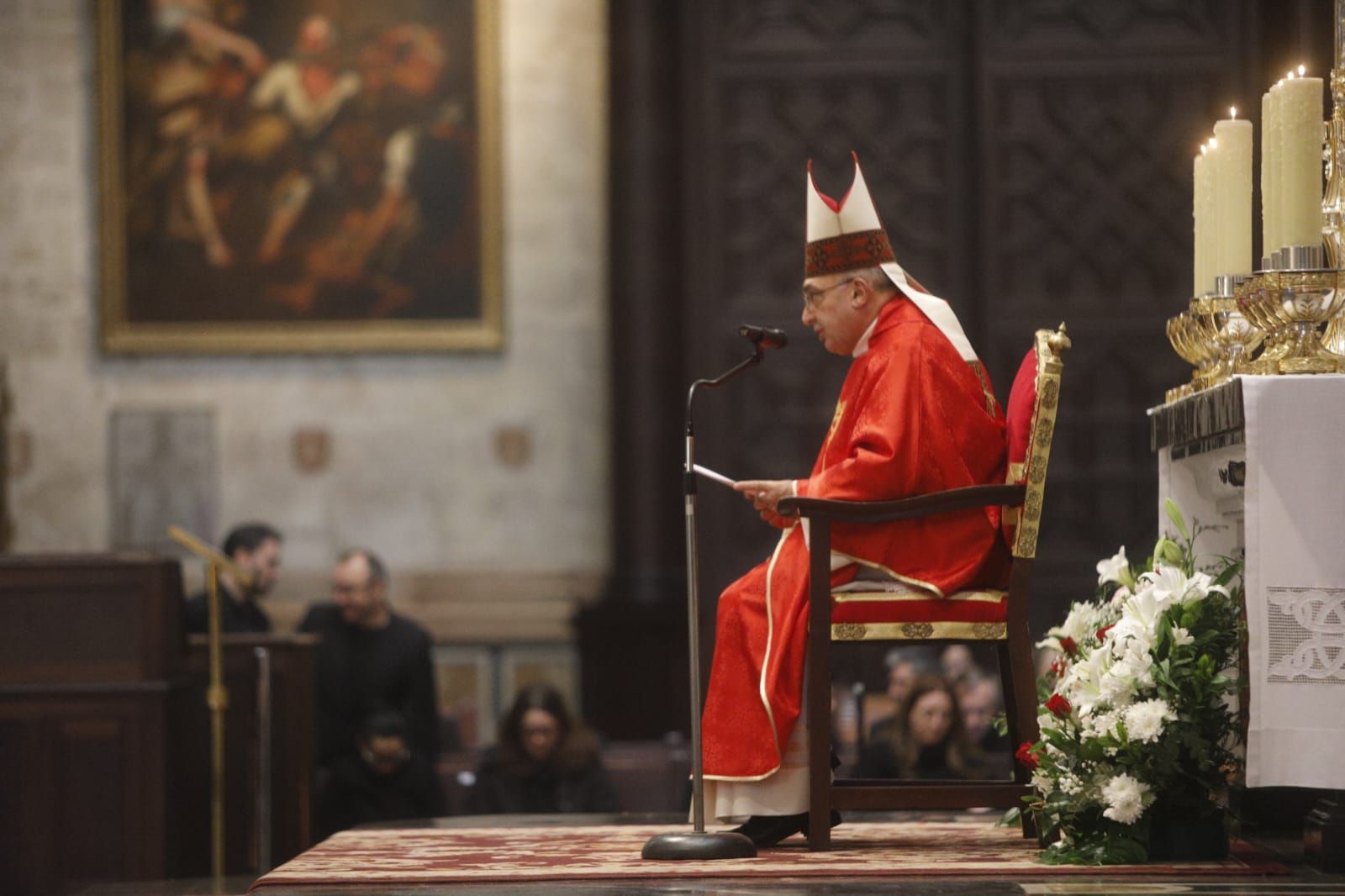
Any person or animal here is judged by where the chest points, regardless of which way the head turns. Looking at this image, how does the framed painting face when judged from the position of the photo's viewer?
facing the viewer

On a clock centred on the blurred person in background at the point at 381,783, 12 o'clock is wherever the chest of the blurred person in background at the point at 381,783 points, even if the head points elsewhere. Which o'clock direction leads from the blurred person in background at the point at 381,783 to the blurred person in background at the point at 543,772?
the blurred person in background at the point at 543,772 is roughly at 10 o'clock from the blurred person in background at the point at 381,783.

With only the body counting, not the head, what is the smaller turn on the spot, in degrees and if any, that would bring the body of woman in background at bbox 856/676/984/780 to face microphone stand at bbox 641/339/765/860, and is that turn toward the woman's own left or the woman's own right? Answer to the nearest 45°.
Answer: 0° — they already face it

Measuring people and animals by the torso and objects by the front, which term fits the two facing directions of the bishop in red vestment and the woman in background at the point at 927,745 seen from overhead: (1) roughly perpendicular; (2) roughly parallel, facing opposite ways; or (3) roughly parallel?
roughly perpendicular

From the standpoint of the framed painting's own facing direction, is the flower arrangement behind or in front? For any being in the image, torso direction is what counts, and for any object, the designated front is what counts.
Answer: in front

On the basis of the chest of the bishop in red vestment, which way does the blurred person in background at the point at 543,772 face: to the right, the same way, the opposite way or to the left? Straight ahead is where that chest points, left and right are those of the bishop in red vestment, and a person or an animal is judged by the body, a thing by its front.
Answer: to the left

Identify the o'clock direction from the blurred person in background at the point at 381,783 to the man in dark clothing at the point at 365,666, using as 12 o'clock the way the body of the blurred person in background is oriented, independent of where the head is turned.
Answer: The man in dark clothing is roughly at 6 o'clock from the blurred person in background.

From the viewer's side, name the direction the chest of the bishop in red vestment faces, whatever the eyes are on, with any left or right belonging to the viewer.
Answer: facing to the left of the viewer

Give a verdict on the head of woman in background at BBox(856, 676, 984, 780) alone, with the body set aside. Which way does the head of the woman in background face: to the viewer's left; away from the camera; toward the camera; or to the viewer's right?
toward the camera

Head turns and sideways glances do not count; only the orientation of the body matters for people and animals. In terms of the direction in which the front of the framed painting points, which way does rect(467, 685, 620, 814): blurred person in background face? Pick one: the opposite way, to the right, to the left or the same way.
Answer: the same way

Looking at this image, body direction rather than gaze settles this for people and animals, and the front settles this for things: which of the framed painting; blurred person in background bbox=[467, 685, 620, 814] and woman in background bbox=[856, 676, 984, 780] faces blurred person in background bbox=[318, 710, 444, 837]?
the framed painting

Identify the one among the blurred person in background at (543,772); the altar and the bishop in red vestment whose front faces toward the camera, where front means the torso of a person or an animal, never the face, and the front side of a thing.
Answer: the blurred person in background

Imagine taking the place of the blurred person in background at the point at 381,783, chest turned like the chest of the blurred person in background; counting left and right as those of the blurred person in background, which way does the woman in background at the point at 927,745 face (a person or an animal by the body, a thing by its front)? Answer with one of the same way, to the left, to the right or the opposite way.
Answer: the same way

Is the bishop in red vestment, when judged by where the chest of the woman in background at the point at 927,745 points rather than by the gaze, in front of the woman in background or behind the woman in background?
in front

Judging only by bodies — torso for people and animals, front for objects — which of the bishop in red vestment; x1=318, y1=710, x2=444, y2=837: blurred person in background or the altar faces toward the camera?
the blurred person in background

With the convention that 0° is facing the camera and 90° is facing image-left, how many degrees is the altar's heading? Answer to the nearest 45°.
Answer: approximately 90°

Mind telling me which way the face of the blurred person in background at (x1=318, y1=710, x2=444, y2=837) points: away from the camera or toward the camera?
toward the camera

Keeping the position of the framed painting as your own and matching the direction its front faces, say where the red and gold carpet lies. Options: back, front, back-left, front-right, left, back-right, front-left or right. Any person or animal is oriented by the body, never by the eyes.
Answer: front

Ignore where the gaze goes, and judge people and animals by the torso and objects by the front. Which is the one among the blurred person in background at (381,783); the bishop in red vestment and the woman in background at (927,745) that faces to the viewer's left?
the bishop in red vestment
